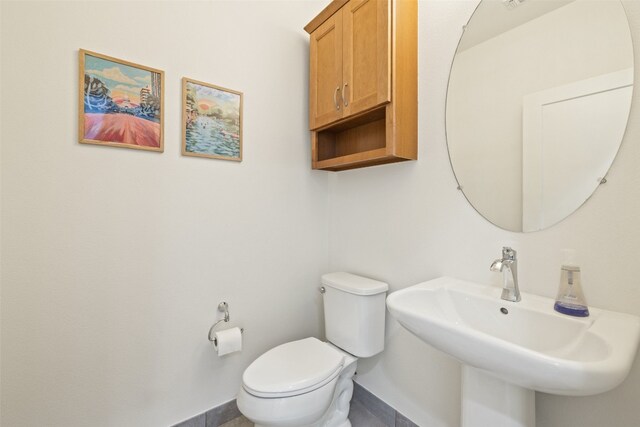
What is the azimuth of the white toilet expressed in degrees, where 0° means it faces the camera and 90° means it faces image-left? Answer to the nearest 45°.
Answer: approximately 45°

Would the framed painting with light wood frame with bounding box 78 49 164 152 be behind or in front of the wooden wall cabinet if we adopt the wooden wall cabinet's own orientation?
in front

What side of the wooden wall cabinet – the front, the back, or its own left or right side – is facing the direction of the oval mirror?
left

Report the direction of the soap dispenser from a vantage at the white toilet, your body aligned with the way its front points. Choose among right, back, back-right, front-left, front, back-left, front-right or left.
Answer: left

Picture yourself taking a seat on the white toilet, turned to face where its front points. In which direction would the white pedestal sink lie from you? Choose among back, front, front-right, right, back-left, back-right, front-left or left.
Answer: left

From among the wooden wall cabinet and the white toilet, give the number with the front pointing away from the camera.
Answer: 0
